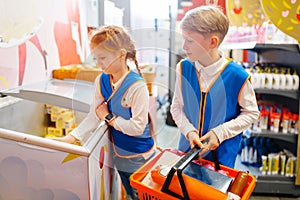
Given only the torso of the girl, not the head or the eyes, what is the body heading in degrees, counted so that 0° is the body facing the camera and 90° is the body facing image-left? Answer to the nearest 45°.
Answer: approximately 45°

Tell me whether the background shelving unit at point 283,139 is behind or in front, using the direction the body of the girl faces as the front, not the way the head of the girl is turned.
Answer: behind
